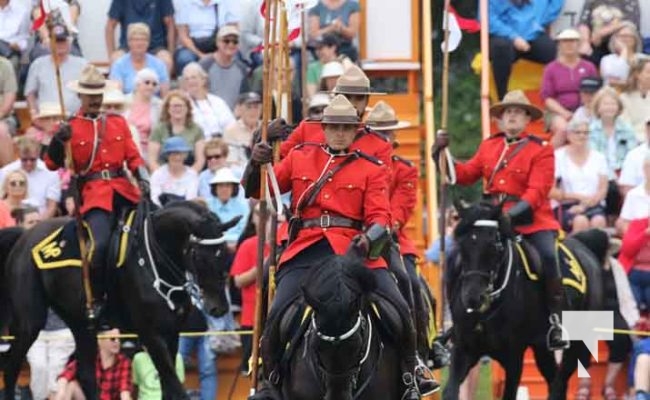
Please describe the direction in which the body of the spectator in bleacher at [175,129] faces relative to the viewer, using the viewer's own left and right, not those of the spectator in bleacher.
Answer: facing the viewer

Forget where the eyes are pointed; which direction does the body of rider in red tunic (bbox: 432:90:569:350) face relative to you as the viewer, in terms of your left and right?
facing the viewer and to the left of the viewer

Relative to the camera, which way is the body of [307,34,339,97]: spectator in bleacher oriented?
toward the camera

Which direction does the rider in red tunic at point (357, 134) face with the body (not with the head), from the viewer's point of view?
toward the camera

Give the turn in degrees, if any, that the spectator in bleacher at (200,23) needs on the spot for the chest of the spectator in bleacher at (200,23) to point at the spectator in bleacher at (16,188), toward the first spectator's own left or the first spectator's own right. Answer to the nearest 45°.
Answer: approximately 45° to the first spectator's own right

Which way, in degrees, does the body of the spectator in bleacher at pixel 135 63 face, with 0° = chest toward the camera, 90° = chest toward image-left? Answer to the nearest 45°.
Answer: approximately 0°
